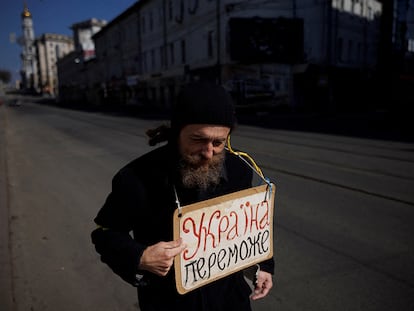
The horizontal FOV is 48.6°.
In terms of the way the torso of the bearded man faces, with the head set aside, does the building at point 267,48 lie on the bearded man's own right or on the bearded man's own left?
on the bearded man's own left

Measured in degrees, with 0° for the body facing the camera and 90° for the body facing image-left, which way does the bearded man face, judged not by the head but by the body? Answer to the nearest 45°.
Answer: approximately 315°
